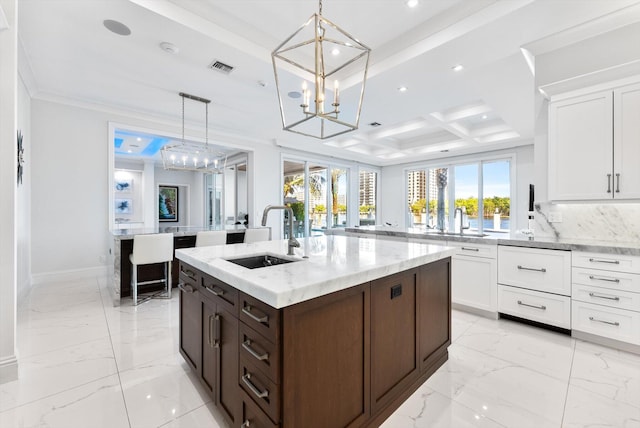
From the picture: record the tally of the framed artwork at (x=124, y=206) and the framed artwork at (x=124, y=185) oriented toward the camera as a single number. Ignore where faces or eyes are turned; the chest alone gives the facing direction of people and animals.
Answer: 2

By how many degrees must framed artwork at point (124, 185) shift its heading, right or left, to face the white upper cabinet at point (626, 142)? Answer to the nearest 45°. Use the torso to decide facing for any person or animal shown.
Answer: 0° — it already faces it

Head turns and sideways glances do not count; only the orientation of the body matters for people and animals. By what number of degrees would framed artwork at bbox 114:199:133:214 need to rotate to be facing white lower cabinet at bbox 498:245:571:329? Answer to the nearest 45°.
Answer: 0° — it already faces it

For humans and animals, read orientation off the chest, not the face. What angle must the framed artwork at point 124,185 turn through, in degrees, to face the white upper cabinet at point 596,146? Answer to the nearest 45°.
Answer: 0° — it already faces it

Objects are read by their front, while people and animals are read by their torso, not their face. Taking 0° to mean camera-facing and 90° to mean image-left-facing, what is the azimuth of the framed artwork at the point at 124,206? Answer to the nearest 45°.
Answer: approximately 0°
